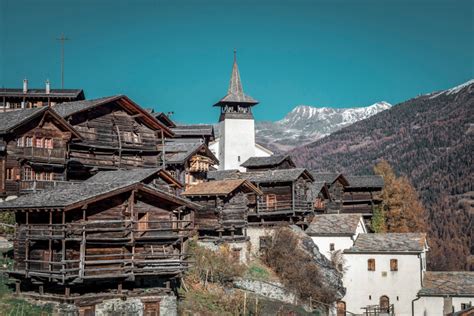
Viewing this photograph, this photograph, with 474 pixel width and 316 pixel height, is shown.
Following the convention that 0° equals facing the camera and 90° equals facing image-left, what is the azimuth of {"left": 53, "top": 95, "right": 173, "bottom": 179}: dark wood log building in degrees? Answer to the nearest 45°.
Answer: approximately 315°

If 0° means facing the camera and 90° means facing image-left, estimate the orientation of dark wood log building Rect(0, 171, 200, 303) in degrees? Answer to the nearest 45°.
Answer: approximately 315°

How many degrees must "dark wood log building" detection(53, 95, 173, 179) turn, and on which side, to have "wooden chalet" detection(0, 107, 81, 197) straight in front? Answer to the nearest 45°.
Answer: approximately 90° to its right

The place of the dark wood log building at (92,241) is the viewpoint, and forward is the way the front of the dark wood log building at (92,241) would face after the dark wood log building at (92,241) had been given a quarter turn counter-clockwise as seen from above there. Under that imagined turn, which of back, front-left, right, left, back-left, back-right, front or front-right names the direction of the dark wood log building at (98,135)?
front-left

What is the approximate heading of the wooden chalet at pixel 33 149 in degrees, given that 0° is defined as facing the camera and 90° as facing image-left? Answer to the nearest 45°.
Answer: approximately 315°
